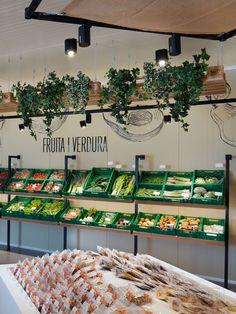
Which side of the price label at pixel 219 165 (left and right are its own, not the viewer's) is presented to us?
front

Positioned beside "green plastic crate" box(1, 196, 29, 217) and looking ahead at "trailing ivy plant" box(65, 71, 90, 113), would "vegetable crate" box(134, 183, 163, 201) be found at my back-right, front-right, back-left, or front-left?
front-left

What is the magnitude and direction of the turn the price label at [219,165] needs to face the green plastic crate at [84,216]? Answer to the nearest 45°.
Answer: approximately 90° to its right

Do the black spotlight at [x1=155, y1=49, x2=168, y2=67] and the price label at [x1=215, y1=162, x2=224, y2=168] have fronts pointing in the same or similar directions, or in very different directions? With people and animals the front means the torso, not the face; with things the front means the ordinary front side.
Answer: same or similar directions

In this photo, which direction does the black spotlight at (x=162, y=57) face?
toward the camera

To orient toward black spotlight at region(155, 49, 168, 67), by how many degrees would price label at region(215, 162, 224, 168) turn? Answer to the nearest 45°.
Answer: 0° — it already faces it

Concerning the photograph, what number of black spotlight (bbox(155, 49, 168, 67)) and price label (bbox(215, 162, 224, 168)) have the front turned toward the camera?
2
